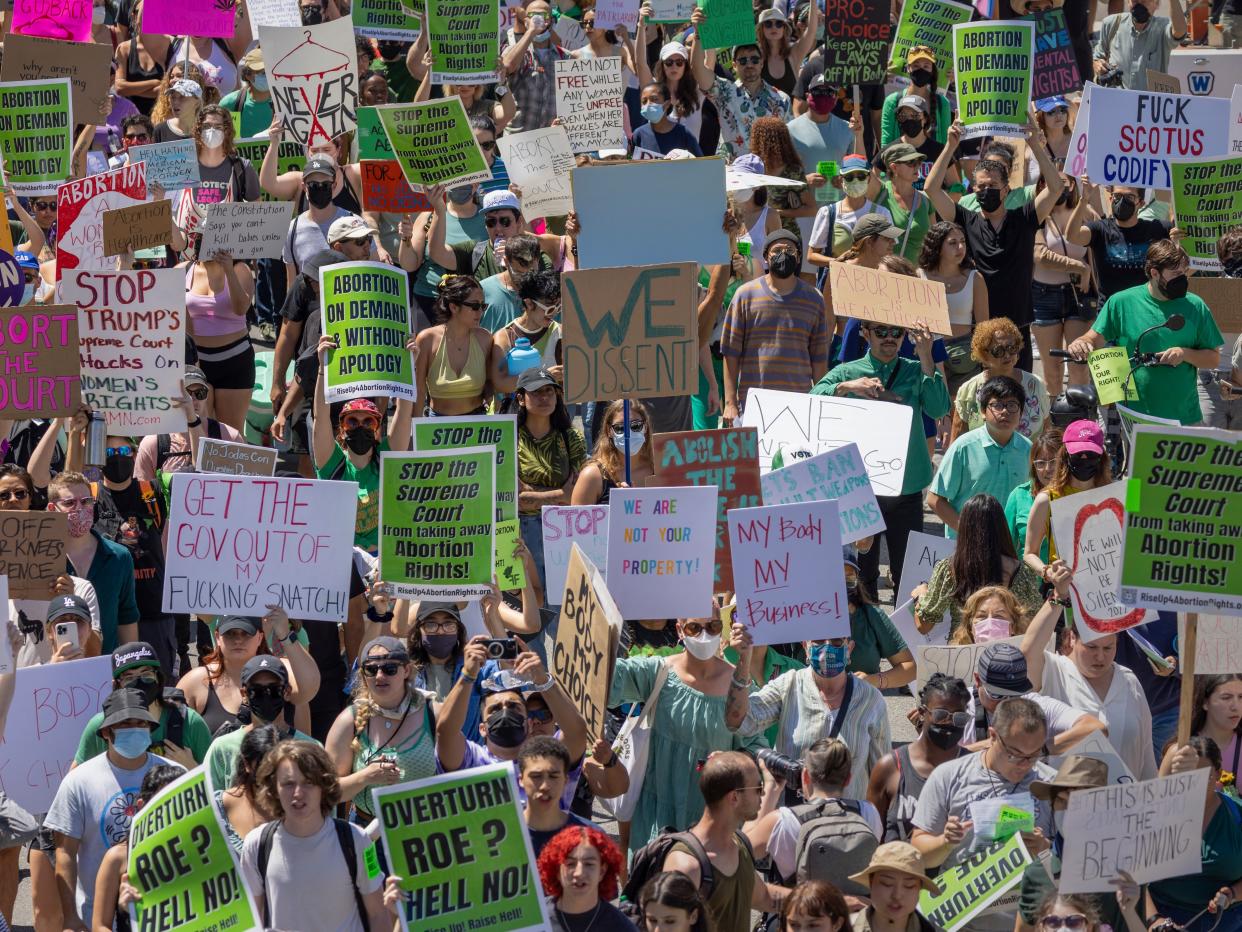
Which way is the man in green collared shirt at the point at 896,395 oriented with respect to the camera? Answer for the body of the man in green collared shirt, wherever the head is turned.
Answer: toward the camera
